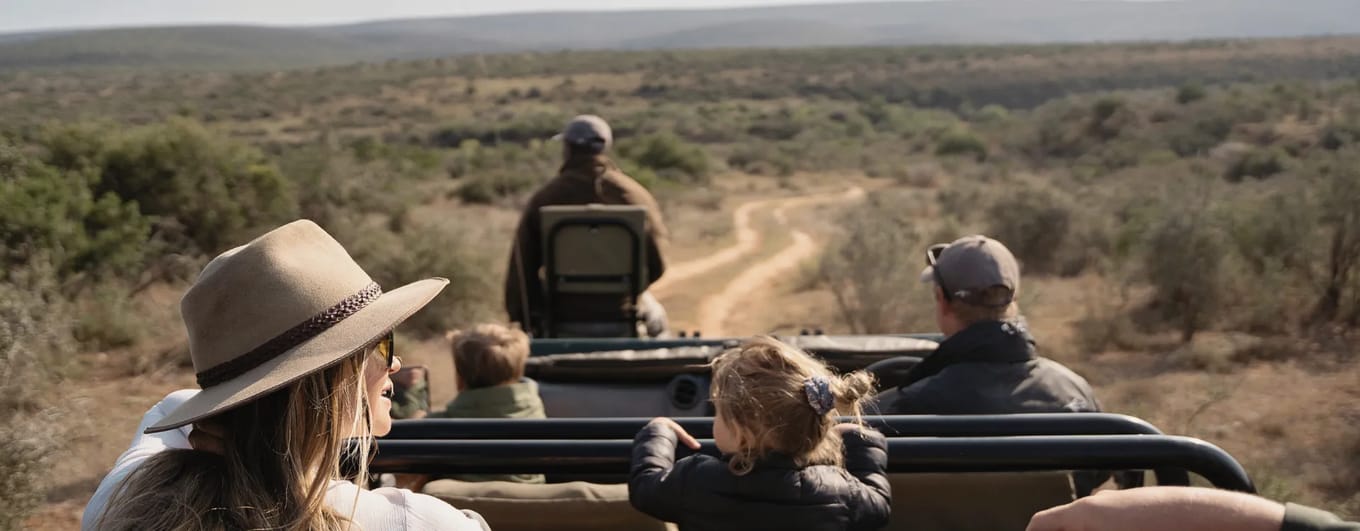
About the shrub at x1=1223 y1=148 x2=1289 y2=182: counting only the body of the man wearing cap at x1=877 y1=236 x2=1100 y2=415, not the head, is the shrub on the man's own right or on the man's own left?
on the man's own right

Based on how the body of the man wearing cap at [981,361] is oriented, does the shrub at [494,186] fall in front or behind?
in front

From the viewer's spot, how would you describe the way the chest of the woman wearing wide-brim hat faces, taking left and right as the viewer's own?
facing away from the viewer and to the right of the viewer

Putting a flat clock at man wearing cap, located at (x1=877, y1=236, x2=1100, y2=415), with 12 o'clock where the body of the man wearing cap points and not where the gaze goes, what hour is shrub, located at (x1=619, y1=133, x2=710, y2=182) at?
The shrub is roughly at 1 o'clock from the man wearing cap.

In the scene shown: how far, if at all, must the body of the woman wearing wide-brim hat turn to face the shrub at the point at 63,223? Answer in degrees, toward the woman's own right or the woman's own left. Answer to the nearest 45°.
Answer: approximately 45° to the woman's own left

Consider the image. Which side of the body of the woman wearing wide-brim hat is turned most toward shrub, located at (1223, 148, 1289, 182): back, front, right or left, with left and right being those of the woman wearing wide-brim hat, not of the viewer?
front

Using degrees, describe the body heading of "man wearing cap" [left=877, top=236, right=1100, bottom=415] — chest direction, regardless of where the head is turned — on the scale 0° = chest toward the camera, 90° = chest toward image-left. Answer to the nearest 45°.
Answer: approximately 135°

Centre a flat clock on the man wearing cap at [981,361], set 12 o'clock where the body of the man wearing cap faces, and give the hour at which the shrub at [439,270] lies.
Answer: The shrub is roughly at 12 o'clock from the man wearing cap.

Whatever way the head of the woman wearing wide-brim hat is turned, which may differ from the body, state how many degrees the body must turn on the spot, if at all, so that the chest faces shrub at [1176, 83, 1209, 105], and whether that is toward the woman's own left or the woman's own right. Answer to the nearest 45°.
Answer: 0° — they already face it

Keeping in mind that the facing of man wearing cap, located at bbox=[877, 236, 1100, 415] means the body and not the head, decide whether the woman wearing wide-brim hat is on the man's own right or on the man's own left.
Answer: on the man's own left

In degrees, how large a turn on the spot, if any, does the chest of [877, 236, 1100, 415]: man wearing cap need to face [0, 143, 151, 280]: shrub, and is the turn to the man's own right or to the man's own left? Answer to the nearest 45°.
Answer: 0° — they already face it

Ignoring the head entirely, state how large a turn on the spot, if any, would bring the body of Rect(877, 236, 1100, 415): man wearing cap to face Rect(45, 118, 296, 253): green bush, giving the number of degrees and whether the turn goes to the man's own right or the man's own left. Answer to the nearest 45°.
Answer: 0° — they already face it

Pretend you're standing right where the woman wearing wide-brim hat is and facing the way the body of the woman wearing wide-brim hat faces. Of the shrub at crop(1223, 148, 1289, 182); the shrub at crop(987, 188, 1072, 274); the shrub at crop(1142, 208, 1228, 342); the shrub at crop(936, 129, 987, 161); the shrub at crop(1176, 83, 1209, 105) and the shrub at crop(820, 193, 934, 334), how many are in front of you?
6

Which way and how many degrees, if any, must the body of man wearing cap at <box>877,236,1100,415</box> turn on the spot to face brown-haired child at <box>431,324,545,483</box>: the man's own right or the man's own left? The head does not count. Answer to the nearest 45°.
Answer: approximately 45° to the man's own left

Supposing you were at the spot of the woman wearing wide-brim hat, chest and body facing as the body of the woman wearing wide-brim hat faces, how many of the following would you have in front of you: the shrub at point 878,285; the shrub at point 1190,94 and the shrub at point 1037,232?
3

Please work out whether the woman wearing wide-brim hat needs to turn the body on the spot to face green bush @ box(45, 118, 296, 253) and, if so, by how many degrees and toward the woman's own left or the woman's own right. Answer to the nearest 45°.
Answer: approximately 45° to the woman's own left

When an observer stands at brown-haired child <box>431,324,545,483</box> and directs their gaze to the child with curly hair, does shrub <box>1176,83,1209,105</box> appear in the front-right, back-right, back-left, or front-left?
back-left

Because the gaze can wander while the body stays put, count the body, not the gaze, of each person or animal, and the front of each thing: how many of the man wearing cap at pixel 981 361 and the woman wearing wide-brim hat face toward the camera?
0

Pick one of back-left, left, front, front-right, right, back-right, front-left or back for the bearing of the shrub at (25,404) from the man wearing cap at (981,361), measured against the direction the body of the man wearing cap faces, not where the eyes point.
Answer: front-left
